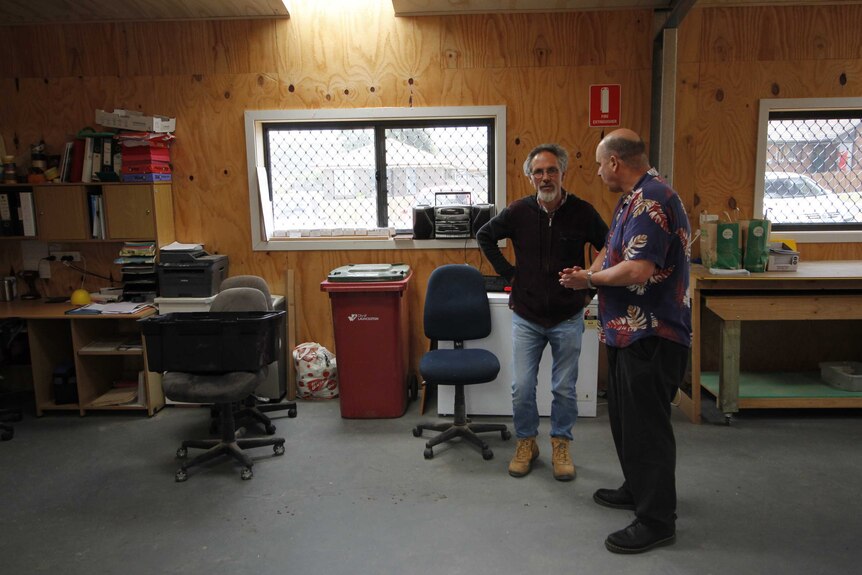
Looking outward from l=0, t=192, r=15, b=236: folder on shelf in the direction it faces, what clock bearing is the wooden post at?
The wooden post is roughly at 10 o'clock from the folder on shelf.

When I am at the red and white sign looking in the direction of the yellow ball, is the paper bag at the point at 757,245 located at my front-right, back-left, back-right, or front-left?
back-left

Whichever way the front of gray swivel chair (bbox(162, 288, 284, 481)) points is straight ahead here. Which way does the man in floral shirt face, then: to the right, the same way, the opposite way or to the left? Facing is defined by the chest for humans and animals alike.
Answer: to the right

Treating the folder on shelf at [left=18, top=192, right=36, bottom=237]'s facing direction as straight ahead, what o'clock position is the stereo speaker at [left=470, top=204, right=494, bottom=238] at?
The stereo speaker is roughly at 10 o'clock from the folder on shelf.

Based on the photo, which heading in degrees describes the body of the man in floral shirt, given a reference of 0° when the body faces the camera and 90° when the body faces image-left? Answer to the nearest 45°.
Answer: approximately 90°

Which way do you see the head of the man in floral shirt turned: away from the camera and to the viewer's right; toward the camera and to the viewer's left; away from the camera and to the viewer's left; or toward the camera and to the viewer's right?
away from the camera and to the viewer's left

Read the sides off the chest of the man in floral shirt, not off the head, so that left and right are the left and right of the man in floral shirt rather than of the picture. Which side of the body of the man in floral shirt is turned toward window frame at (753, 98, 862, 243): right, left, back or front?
right

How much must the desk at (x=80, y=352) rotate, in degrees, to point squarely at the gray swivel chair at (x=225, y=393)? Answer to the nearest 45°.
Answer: approximately 45° to its left

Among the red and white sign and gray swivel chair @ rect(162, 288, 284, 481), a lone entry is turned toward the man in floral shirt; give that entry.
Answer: the red and white sign

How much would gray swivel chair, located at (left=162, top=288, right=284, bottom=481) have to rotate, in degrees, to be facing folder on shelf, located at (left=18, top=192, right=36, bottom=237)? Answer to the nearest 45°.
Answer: approximately 90° to its right
